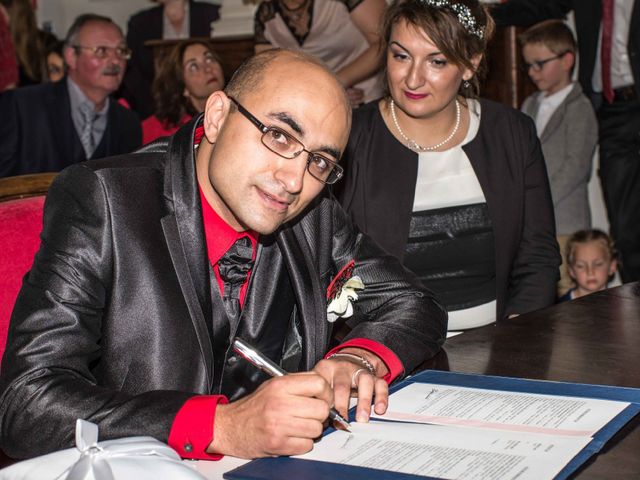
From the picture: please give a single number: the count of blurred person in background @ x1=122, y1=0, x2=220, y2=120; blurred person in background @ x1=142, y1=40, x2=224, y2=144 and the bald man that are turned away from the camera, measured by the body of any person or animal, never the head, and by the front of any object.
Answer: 0

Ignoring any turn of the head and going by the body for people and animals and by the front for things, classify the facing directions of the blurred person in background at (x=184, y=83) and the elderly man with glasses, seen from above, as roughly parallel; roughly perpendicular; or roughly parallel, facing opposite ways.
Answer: roughly parallel

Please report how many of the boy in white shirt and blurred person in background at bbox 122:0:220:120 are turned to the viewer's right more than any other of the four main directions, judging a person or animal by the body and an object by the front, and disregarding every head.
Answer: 0

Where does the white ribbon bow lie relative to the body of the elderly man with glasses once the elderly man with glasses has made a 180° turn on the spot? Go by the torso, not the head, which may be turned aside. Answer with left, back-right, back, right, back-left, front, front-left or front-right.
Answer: back-left

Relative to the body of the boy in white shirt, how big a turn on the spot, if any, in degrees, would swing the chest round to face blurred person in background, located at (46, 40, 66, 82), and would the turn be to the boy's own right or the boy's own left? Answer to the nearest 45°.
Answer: approximately 45° to the boy's own right

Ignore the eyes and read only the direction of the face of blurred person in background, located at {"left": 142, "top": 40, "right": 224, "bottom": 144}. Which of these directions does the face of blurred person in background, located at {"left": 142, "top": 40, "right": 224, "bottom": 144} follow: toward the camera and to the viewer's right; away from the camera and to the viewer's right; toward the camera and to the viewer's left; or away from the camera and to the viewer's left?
toward the camera and to the viewer's right

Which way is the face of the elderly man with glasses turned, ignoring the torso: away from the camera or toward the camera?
toward the camera

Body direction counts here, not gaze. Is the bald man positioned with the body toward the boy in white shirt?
no

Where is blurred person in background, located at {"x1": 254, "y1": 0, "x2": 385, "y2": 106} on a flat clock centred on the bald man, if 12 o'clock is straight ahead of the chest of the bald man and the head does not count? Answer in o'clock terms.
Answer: The blurred person in background is roughly at 8 o'clock from the bald man.

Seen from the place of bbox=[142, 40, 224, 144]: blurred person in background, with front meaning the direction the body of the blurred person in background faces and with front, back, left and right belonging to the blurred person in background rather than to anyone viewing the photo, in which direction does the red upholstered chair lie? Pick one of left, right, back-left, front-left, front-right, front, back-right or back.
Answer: front-right

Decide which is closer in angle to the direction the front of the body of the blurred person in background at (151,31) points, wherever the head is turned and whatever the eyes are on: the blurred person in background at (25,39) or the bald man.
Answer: the bald man

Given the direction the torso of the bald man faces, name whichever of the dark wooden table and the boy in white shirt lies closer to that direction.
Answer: the dark wooden table

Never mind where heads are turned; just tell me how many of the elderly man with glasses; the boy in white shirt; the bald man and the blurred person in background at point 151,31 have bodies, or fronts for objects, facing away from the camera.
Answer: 0

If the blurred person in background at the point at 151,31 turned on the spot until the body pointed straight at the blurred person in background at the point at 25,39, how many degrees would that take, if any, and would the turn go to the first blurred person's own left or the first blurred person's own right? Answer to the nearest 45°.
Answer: approximately 45° to the first blurred person's own right

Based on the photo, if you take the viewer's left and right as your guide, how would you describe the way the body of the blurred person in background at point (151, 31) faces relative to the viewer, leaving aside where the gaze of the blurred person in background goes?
facing the viewer

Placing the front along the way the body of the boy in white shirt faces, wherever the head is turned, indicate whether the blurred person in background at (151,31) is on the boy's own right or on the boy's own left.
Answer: on the boy's own right

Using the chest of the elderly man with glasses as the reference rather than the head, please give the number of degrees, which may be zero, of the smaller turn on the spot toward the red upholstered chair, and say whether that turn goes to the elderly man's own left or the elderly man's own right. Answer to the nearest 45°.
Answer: approximately 45° to the elderly man's own right
